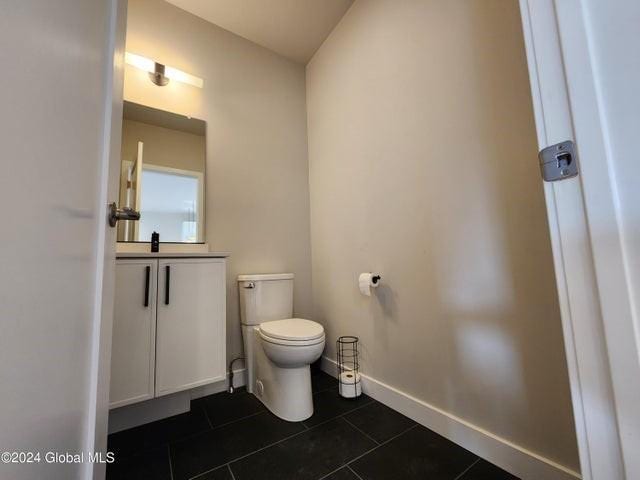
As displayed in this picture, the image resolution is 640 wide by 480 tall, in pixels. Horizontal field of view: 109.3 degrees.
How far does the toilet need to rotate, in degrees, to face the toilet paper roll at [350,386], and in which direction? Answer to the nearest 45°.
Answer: approximately 45° to its left

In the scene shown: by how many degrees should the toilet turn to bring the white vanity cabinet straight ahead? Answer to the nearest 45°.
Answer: approximately 135° to its right

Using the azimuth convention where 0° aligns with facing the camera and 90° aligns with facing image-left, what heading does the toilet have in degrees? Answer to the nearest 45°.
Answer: approximately 315°

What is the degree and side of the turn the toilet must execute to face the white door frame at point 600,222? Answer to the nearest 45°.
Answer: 0° — it already faces it

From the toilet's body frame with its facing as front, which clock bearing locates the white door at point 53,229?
The white door is roughly at 2 o'clock from the toilet.

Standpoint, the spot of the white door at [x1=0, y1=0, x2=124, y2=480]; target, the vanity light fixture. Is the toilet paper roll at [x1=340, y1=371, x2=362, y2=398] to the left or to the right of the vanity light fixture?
right

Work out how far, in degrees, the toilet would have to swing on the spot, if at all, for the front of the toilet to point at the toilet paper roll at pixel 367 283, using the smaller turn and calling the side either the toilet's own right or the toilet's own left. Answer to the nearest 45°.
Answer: approximately 45° to the toilet's own left
